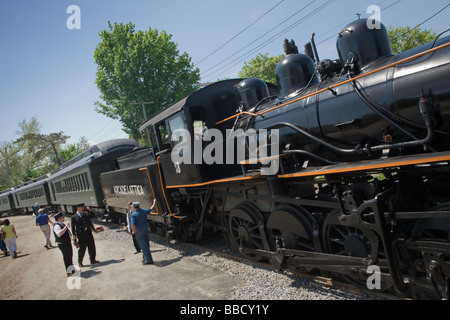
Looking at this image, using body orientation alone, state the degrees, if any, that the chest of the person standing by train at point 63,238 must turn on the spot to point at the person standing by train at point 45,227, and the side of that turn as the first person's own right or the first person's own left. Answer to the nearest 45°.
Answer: approximately 90° to the first person's own left

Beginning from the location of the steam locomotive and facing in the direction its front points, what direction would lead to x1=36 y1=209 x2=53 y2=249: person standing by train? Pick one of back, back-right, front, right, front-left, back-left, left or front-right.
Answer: back

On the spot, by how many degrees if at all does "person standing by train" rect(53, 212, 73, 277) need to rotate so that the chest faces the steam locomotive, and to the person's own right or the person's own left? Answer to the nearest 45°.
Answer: approximately 45° to the person's own right

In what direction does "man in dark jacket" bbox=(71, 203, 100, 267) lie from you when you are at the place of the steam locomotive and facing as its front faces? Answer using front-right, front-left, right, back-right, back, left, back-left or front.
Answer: back

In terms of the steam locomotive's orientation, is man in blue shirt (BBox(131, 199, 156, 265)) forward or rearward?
rearward

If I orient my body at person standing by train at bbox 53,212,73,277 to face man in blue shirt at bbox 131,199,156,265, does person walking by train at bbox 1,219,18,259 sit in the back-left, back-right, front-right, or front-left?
back-left

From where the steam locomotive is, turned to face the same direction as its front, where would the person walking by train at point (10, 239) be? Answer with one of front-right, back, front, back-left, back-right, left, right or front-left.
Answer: back

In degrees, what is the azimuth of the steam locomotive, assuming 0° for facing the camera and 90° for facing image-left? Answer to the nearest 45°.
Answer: approximately 315°

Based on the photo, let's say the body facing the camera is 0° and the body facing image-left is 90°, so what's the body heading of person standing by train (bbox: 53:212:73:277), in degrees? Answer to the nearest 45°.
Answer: approximately 270°
